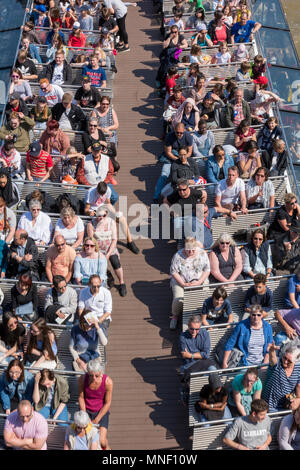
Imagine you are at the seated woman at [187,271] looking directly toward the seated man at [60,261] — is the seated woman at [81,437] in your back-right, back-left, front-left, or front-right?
front-left

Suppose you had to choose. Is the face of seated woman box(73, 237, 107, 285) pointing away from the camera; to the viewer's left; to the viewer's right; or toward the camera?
toward the camera

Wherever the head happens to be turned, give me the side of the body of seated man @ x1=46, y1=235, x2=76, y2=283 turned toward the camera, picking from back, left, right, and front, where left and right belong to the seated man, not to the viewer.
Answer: front

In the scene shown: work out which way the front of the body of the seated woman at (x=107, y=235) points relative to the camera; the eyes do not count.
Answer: toward the camera

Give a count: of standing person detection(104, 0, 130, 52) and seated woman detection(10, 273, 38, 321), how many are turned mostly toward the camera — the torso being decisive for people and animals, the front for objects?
1

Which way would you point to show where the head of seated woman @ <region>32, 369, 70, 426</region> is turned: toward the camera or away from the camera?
toward the camera

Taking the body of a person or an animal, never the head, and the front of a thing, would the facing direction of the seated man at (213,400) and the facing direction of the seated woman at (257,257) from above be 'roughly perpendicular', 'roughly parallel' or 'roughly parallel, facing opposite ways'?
roughly parallel

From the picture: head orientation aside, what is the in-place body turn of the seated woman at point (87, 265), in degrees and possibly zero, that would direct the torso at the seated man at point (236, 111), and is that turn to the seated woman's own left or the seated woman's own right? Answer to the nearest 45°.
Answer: approximately 135° to the seated woman's own left

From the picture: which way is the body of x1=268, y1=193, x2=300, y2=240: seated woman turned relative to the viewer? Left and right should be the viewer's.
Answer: facing the viewer and to the right of the viewer

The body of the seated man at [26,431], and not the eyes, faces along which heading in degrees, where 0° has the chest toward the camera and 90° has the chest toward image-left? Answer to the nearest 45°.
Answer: approximately 0°

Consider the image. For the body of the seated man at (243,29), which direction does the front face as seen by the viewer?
toward the camera

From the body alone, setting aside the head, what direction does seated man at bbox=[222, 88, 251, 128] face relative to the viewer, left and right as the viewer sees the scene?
facing the viewer

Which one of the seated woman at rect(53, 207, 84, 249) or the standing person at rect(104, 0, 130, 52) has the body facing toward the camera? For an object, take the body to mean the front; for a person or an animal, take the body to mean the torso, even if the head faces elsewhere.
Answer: the seated woman

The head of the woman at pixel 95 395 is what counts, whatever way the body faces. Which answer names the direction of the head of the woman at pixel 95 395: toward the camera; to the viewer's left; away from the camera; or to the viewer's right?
toward the camera
